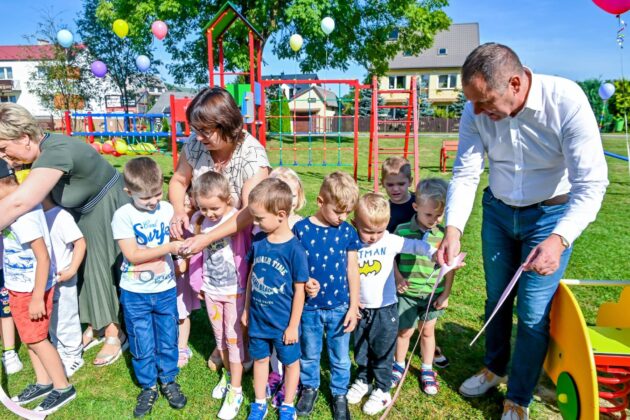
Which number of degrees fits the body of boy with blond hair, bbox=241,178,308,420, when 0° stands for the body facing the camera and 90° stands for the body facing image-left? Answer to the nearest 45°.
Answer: approximately 45°

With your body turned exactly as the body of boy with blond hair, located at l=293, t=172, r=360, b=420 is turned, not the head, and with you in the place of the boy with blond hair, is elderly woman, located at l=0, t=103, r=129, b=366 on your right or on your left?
on your right

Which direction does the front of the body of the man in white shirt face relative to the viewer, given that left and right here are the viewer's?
facing the viewer and to the left of the viewer

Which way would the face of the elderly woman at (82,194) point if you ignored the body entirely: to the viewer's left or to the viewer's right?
to the viewer's left

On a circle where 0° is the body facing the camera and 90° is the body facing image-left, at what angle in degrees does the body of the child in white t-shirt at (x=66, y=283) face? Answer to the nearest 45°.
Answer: approximately 45°

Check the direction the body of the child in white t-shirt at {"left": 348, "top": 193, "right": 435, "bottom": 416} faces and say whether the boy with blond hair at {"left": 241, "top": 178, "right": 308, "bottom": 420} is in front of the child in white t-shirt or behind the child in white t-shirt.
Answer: in front

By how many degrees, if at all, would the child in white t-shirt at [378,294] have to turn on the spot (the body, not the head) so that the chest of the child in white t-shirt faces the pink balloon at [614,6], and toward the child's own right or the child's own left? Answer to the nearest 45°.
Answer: approximately 90° to the child's own left

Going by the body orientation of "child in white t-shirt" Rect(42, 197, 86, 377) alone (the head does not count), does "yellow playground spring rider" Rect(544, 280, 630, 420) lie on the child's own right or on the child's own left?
on the child's own left

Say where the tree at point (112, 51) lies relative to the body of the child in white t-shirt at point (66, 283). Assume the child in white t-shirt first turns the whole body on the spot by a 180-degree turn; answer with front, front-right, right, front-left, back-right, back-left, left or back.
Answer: front-left
